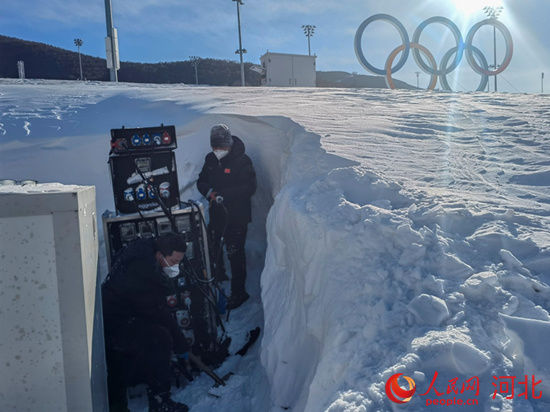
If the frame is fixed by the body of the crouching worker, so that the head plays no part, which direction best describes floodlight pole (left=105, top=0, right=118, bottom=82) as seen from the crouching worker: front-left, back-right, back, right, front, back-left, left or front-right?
left

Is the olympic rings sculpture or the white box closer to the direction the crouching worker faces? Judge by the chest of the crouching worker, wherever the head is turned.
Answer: the olympic rings sculpture

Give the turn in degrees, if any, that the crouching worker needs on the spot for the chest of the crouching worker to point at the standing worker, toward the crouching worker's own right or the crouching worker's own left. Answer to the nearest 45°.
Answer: approximately 45° to the crouching worker's own left

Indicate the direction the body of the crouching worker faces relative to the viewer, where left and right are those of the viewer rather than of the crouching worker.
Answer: facing to the right of the viewer

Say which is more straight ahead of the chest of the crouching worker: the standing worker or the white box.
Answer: the standing worker

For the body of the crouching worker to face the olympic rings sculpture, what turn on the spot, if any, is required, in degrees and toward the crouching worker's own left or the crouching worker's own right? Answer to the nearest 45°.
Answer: approximately 45° to the crouching worker's own left
